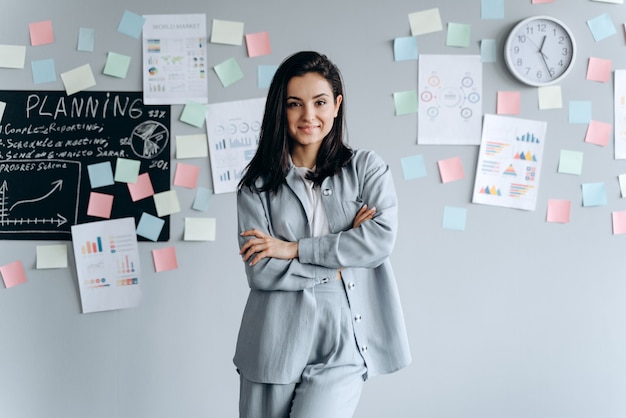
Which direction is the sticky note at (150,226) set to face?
toward the camera

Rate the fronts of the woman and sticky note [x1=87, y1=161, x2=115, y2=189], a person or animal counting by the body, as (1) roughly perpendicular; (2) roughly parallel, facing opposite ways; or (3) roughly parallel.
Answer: roughly parallel

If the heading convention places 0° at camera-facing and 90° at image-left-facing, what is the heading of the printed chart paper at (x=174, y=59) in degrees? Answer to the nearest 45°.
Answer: approximately 0°

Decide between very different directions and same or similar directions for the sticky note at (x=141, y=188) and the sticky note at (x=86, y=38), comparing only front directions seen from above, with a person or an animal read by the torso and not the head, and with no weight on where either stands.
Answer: same or similar directions

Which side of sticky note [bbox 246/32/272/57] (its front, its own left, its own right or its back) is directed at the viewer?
front

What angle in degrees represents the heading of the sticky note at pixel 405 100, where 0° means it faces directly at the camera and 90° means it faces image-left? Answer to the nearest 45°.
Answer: approximately 0°

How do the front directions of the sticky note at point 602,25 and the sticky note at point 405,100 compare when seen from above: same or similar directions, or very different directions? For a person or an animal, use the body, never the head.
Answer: same or similar directions

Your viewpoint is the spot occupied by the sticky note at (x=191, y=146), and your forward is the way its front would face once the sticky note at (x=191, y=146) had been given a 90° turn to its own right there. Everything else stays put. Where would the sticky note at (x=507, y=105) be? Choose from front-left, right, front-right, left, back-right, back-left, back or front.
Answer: back

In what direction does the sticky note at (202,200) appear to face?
toward the camera

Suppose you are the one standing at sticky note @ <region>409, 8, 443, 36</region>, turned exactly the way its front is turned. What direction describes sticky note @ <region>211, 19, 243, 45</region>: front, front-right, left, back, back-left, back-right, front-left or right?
right

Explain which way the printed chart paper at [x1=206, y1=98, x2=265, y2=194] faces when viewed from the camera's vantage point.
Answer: facing the viewer
